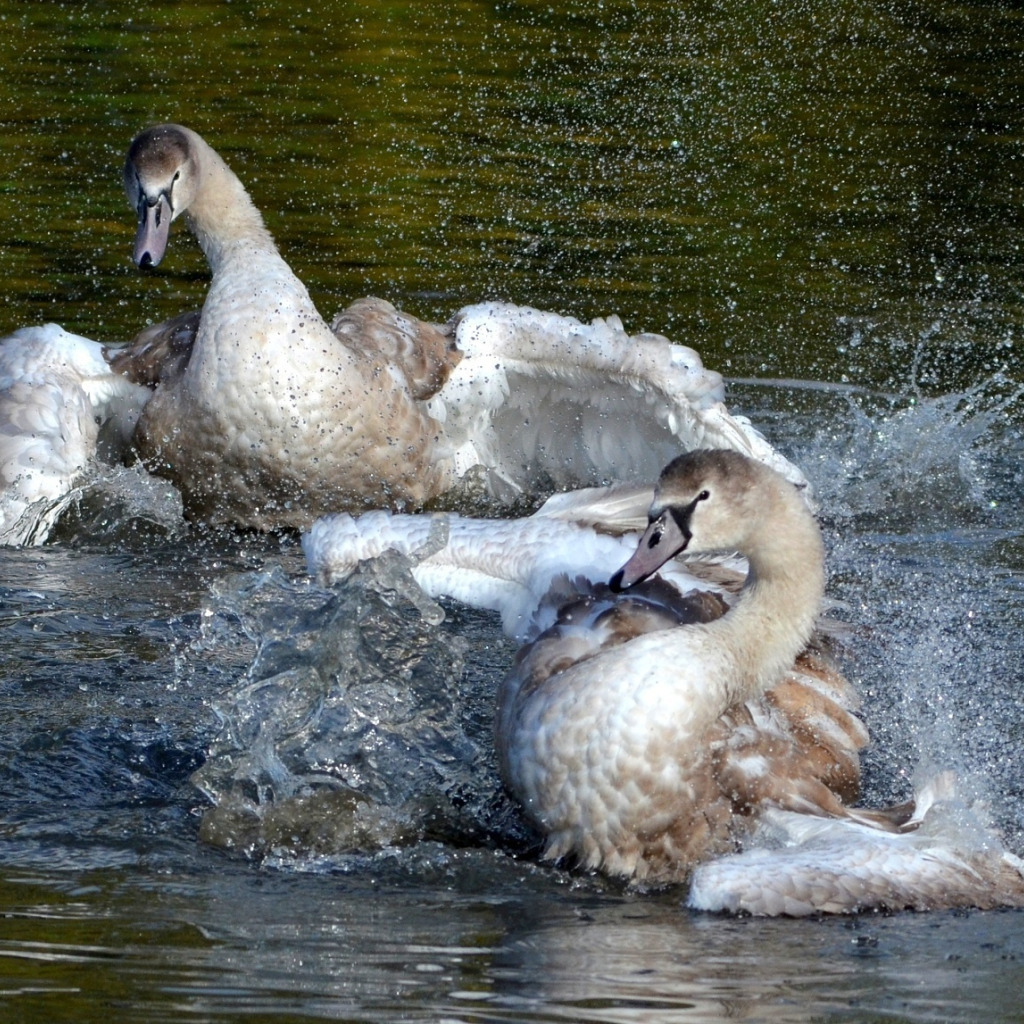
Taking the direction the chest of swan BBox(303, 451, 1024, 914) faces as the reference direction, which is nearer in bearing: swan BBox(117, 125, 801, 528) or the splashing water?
the splashing water

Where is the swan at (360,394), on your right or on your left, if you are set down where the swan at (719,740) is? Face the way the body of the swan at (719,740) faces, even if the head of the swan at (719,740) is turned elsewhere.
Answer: on your right

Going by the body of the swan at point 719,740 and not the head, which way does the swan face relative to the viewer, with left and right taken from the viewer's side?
facing the viewer and to the left of the viewer

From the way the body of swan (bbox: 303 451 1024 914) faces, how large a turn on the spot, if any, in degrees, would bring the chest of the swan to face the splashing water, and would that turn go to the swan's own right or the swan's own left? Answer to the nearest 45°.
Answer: approximately 90° to the swan's own right
